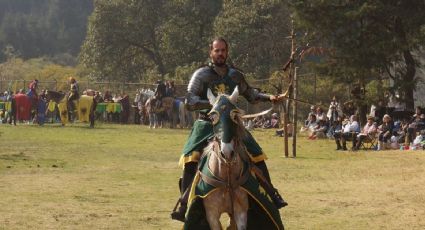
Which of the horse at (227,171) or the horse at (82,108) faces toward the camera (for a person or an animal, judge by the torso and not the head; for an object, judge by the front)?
the horse at (227,171)

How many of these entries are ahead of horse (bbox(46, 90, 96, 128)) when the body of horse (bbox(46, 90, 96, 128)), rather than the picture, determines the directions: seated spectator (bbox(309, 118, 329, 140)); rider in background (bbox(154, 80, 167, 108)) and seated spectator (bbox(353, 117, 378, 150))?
0

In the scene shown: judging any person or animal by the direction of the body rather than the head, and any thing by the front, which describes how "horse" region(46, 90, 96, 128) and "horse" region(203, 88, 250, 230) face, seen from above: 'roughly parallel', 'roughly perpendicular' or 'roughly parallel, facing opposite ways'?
roughly perpendicular

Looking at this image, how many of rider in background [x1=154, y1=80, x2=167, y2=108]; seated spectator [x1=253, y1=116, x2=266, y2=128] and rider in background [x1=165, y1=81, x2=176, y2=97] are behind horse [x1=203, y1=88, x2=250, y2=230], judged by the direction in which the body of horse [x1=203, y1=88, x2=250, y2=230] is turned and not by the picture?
3

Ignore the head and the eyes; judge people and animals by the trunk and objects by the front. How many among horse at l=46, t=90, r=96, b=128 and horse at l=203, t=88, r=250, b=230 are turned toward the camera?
1

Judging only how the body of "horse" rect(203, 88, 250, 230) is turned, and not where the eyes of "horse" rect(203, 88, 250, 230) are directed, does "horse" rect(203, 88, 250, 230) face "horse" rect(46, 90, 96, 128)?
no

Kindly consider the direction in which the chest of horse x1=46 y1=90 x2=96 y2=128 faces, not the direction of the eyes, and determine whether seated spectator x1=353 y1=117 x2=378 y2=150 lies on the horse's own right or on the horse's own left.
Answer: on the horse's own left

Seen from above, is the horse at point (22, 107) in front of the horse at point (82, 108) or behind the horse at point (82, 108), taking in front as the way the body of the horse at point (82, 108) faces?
in front

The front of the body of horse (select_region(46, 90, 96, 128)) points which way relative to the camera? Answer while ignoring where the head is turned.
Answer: to the viewer's left

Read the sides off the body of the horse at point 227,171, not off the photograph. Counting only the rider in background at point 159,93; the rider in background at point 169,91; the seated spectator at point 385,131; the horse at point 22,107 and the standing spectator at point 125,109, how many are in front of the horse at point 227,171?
0

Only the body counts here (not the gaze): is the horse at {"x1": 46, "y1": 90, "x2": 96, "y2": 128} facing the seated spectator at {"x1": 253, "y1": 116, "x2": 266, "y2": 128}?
no

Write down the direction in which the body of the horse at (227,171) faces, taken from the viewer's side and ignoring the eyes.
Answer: toward the camera
